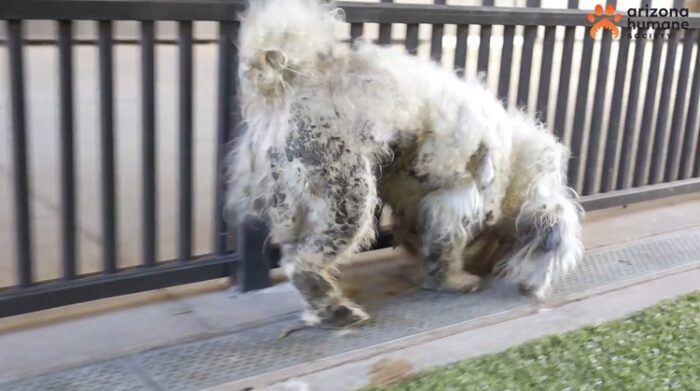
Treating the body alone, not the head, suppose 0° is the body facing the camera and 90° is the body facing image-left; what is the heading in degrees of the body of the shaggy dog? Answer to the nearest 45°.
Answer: approximately 225°
